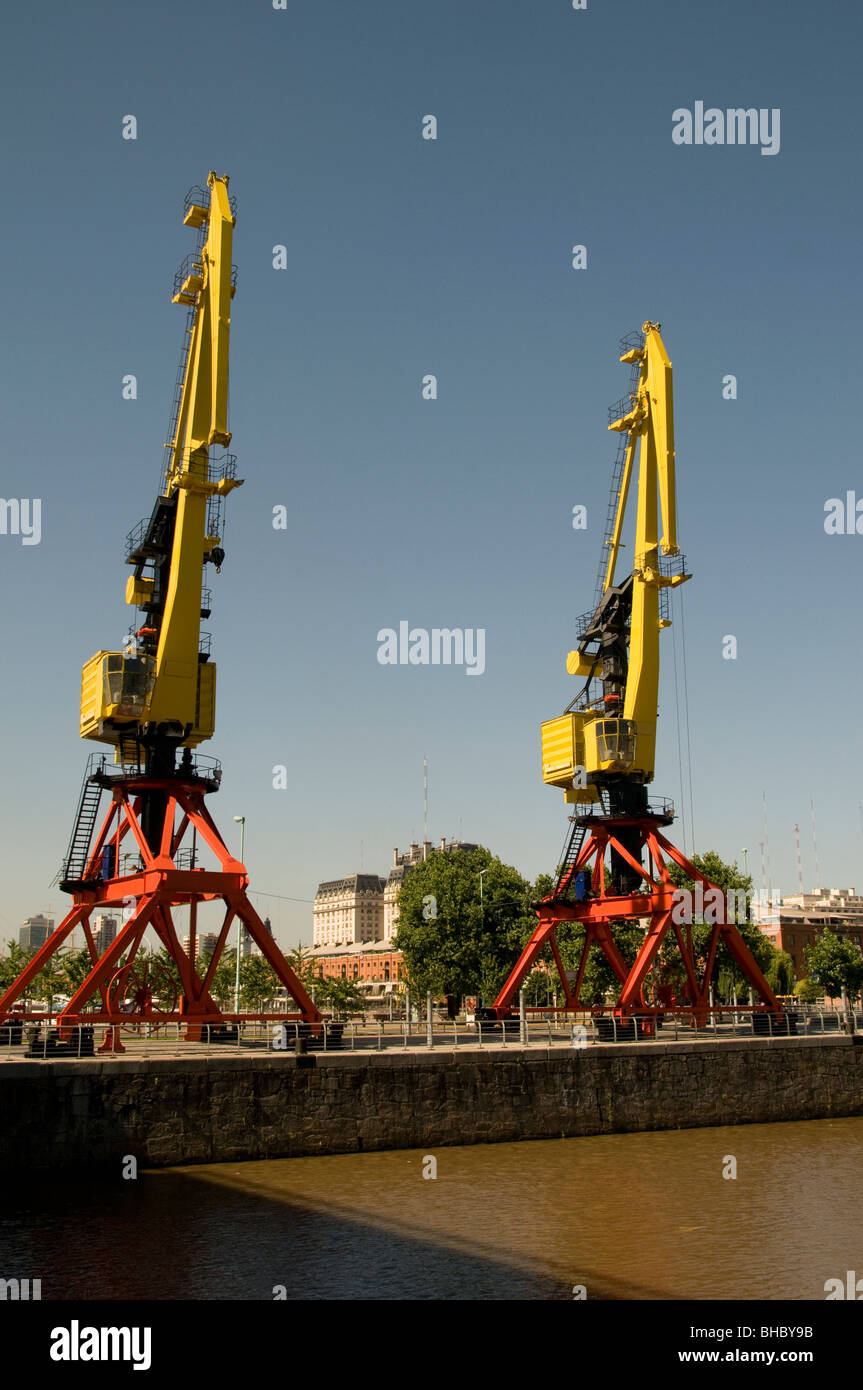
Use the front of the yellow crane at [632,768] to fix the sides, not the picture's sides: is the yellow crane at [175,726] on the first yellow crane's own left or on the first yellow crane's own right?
on the first yellow crane's own right

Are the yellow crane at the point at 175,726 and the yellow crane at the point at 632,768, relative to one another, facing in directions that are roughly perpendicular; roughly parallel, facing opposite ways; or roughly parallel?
roughly parallel

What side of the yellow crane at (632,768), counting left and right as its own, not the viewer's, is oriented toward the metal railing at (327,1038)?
right

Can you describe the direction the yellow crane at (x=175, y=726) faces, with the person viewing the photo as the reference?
facing the viewer and to the right of the viewer

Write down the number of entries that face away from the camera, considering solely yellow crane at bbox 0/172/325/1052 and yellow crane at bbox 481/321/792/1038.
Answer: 0
